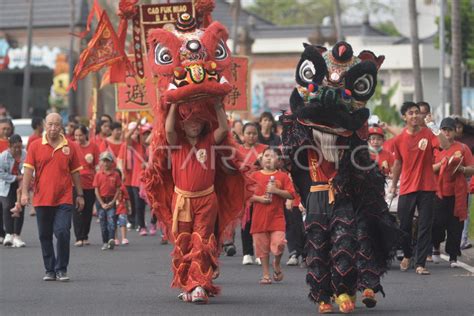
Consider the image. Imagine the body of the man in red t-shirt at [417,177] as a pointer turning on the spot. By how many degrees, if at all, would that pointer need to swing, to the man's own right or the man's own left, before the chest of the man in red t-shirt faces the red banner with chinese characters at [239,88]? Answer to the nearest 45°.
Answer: approximately 135° to the man's own right

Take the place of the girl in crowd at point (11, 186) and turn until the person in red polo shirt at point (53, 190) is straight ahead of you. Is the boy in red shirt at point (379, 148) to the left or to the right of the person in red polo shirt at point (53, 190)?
left

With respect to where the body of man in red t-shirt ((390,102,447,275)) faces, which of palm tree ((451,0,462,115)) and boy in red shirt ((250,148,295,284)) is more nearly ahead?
the boy in red shirt

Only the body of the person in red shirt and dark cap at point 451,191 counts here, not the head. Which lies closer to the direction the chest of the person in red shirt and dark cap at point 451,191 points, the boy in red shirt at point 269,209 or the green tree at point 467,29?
the boy in red shirt

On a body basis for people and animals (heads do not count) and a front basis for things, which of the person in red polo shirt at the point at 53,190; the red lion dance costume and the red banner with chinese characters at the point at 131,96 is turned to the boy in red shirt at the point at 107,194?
the red banner with chinese characters

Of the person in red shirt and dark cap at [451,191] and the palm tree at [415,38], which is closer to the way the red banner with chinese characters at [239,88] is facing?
the person in red shirt and dark cap

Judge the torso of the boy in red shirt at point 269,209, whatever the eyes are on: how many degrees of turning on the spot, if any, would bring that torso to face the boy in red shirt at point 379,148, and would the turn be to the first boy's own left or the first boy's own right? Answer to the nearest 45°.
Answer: approximately 135° to the first boy's own left

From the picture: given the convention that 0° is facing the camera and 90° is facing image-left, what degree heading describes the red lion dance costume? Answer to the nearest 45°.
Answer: approximately 0°

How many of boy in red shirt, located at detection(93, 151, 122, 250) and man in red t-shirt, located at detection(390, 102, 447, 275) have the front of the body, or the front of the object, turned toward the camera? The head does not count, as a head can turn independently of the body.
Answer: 2
